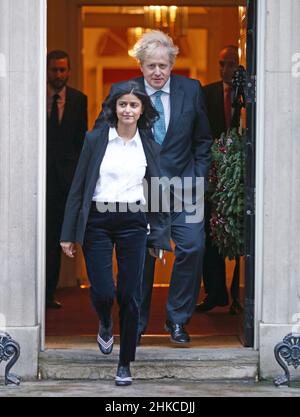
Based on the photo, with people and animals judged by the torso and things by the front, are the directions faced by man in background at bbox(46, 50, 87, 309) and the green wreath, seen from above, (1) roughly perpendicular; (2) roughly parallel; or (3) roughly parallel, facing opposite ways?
roughly perpendicular

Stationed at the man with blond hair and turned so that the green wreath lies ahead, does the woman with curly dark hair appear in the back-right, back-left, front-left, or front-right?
back-right

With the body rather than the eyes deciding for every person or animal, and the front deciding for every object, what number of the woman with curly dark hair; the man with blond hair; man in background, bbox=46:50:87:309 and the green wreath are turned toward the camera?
3

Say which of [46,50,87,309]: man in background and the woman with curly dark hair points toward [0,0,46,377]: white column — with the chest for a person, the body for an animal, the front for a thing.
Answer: the man in background

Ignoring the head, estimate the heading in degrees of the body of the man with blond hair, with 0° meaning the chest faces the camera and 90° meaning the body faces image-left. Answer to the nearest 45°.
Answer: approximately 0°

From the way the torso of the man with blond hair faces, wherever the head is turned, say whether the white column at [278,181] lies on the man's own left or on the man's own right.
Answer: on the man's own left
